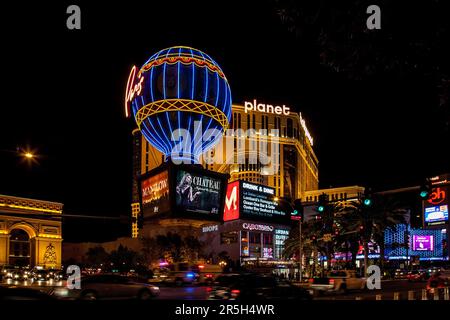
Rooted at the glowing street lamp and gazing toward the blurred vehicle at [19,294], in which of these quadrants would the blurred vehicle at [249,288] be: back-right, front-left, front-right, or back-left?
front-left

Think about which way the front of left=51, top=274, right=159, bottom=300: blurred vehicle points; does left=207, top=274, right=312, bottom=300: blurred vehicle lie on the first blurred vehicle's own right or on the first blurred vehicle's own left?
on the first blurred vehicle's own right
